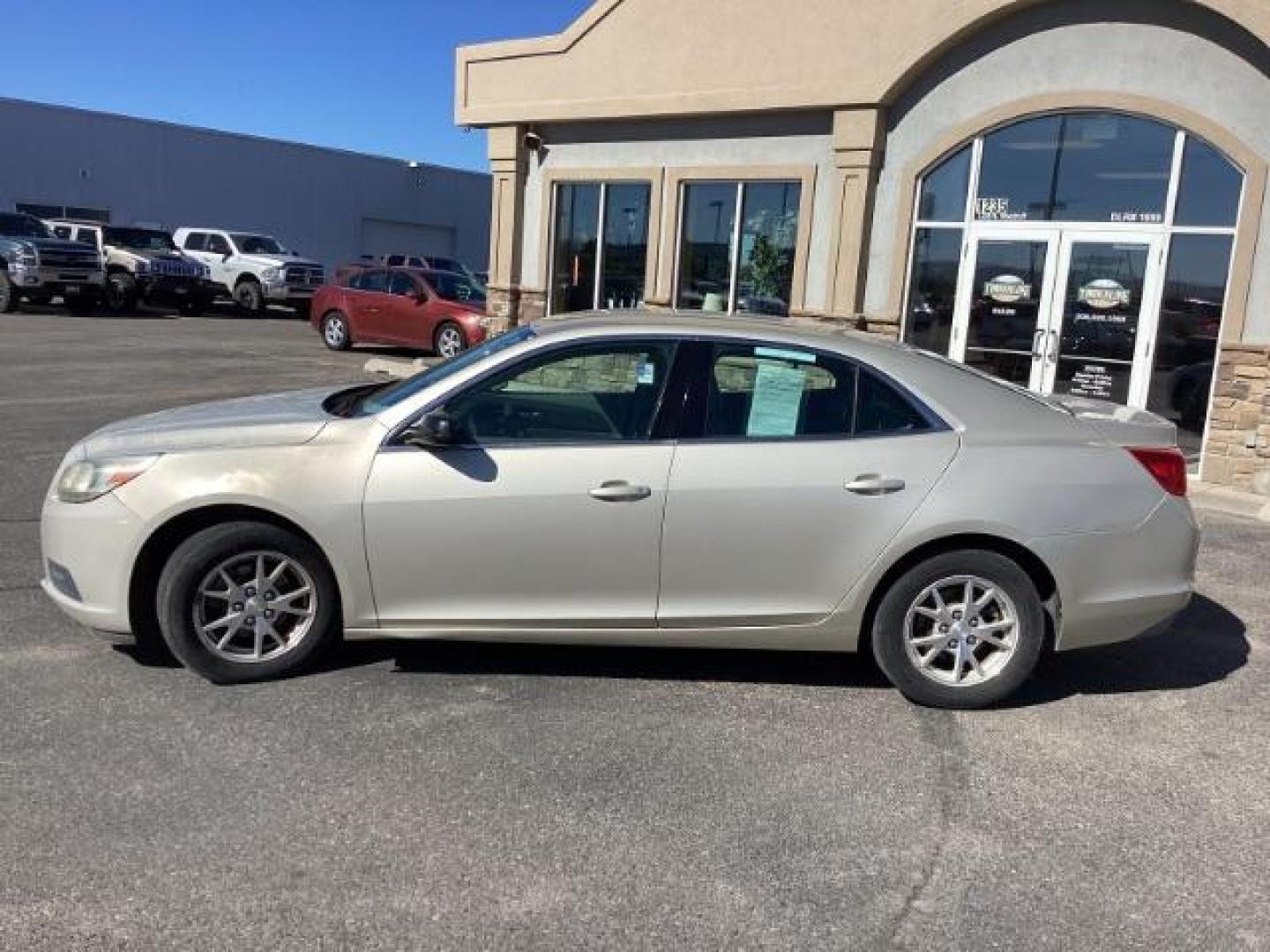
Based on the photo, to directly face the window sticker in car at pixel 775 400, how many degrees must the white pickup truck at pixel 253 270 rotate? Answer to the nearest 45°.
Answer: approximately 45° to its right

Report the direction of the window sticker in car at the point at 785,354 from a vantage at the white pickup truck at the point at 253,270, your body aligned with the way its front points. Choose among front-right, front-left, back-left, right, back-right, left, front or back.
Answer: front-right

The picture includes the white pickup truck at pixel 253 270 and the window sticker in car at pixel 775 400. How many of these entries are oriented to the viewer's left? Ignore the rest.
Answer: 0

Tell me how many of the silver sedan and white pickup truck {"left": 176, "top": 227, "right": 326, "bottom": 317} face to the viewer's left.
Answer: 1

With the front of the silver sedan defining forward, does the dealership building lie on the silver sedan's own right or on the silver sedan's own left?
on the silver sedan's own right

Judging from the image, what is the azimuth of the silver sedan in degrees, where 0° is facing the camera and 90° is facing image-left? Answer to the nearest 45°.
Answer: approximately 90°

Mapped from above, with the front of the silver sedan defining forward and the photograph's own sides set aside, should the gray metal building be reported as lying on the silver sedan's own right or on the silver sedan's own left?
on the silver sedan's own right

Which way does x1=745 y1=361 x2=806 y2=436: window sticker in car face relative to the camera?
toward the camera

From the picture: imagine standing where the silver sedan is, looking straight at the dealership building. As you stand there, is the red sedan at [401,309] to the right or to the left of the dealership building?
left

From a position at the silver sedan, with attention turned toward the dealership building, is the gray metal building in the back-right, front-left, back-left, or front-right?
front-left
